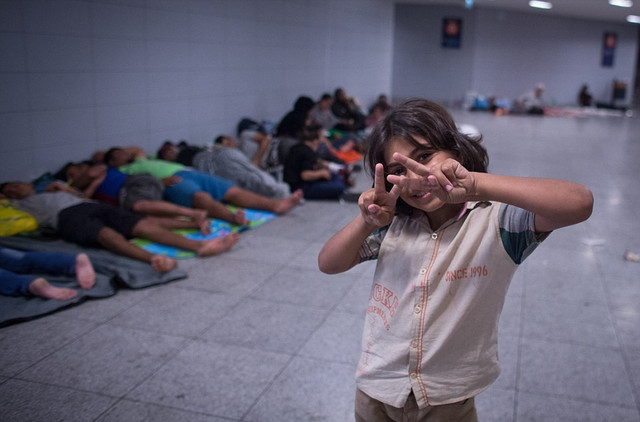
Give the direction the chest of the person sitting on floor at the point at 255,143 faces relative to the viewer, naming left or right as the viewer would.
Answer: facing to the right of the viewer

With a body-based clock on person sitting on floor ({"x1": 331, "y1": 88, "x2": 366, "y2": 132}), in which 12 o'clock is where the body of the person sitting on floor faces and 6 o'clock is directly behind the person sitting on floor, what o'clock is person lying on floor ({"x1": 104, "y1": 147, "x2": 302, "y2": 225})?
The person lying on floor is roughly at 2 o'clock from the person sitting on floor.

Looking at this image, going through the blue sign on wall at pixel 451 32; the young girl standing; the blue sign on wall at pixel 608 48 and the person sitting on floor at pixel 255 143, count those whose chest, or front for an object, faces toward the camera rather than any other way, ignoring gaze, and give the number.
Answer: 3

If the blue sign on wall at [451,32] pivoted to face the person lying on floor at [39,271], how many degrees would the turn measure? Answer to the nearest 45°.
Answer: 0° — it already faces them

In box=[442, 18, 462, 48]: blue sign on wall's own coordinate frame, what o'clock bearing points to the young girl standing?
The young girl standing is roughly at 12 o'clock from the blue sign on wall.

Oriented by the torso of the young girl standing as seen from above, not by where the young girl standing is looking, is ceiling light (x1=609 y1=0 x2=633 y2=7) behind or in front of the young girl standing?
behind

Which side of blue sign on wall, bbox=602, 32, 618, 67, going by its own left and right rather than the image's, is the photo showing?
front

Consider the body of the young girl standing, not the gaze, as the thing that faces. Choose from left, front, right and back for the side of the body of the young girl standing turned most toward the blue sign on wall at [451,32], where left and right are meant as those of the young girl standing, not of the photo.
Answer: back

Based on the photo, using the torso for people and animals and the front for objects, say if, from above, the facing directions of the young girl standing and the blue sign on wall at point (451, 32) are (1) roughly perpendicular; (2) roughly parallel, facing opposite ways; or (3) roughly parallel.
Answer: roughly parallel

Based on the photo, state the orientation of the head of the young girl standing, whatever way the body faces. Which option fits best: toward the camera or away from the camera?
toward the camera
